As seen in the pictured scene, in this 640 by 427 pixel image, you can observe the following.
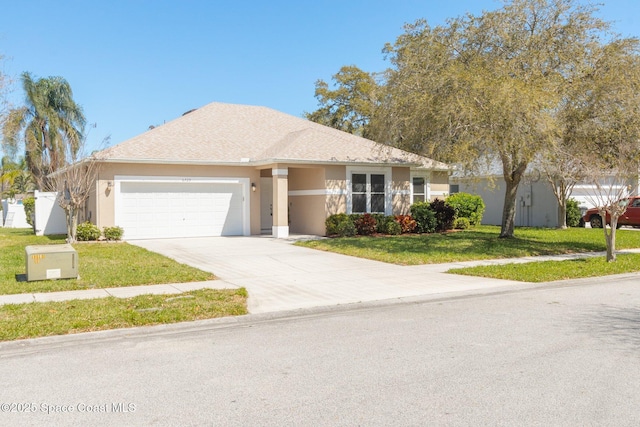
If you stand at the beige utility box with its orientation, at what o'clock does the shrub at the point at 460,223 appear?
The shrub is roughly at 8 o'clock from the beige utility box.

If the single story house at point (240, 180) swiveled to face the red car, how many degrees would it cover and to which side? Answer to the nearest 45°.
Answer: approximately 90° to its left

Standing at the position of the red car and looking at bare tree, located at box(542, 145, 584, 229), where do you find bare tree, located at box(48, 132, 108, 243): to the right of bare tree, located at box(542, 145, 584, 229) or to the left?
right

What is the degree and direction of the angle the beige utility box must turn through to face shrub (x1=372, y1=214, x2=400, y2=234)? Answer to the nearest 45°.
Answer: approximately 135° to its left

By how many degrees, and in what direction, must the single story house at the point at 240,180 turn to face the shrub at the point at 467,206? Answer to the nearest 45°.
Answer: approximately 90° to its left

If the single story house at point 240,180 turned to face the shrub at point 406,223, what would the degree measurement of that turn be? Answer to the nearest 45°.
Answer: approximately 90° to its left

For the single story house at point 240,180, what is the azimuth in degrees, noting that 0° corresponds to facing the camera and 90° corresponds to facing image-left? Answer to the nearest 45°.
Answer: approximately 0°

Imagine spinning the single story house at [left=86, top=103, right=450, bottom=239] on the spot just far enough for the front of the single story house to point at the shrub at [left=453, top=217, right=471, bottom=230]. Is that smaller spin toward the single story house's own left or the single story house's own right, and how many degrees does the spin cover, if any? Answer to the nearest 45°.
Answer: approximately 90° to the single story house's own left

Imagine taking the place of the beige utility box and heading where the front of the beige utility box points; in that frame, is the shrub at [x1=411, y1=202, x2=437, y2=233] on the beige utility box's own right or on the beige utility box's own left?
on the beige utility box's own left

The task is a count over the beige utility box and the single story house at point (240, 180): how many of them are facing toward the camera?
2

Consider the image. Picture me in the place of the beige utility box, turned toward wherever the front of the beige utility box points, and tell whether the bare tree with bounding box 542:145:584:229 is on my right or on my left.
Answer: on my left

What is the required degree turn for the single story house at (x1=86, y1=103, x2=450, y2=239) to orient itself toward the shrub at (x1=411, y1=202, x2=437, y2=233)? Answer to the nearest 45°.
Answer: approximately 90° to its left

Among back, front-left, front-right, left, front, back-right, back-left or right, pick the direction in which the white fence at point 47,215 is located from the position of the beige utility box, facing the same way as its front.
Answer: back

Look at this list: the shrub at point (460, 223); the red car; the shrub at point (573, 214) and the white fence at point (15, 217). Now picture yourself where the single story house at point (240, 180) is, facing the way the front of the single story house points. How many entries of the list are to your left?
3
